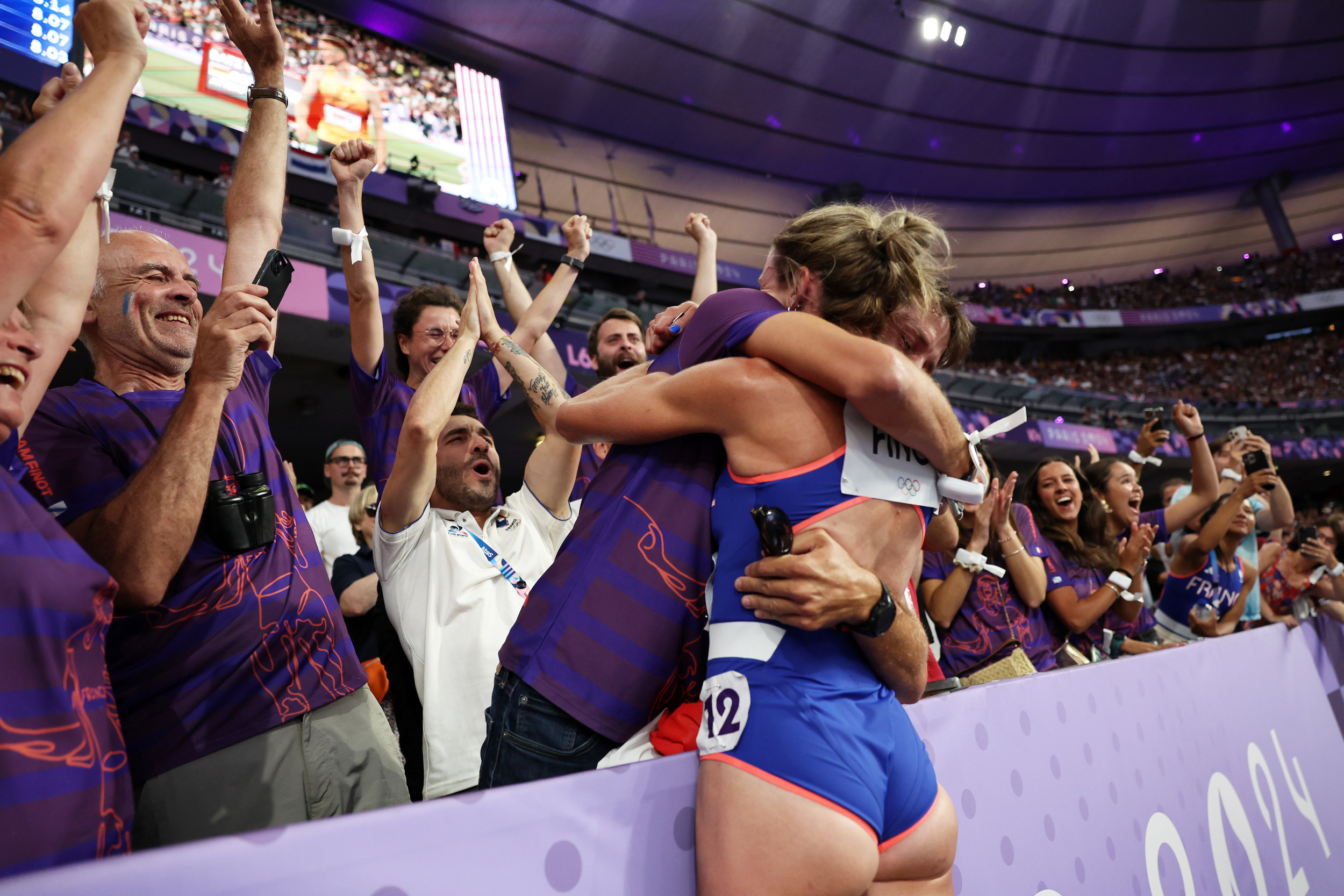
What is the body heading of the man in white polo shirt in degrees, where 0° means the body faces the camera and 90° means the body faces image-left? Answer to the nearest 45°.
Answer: approximately 315°

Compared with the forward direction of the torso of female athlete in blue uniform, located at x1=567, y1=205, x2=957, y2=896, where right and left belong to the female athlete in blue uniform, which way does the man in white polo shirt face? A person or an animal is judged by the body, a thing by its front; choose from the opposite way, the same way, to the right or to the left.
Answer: the opposite way

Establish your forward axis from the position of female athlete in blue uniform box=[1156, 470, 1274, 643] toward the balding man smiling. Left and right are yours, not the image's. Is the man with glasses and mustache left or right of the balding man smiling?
right

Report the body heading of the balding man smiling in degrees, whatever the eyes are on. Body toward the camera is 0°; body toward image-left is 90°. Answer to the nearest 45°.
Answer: approximately 315°

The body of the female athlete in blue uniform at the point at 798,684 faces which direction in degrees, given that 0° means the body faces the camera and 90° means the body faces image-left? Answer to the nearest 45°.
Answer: approximately 135°

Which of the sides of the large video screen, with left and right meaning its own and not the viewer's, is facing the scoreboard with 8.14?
right
